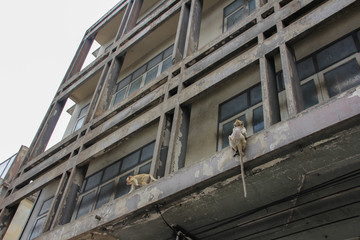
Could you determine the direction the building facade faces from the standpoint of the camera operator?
facing the viewer and to the left of the viewer
